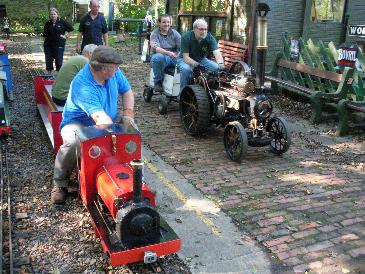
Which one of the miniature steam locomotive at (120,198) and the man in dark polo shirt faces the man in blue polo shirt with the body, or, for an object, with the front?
the man in dark polo shirt

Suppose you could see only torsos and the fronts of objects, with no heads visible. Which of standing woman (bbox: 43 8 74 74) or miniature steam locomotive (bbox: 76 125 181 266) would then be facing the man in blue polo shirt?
the standing woman

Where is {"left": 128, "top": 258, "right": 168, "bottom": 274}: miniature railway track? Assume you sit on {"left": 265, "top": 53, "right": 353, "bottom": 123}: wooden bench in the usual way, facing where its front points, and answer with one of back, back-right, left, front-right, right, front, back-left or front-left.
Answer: front-left

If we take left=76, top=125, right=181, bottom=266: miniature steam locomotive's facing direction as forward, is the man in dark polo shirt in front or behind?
behind

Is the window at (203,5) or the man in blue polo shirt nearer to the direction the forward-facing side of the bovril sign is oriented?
the man in blue polo shirt

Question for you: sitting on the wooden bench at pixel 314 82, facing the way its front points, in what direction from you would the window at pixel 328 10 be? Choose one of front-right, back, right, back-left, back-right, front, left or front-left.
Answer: back-right

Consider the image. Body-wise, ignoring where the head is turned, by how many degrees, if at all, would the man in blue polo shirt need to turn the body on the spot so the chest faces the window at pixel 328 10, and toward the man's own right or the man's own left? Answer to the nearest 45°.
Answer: approximately 90° to the man's own left

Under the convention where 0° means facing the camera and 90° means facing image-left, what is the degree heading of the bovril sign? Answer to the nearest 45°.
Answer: approximately 45°

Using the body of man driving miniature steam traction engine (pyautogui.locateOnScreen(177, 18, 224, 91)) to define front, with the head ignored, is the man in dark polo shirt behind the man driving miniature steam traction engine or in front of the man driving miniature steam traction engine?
behind

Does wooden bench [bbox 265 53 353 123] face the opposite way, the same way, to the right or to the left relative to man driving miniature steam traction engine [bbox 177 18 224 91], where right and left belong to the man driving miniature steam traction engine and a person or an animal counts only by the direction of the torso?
to the right

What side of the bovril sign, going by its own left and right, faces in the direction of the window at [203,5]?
right

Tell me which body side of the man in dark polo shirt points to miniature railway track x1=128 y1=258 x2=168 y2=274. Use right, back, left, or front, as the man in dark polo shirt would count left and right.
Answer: front

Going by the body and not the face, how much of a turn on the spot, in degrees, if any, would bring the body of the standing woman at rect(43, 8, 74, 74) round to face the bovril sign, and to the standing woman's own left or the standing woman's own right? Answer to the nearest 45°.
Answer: approximately 45° to the standing woman's own left
